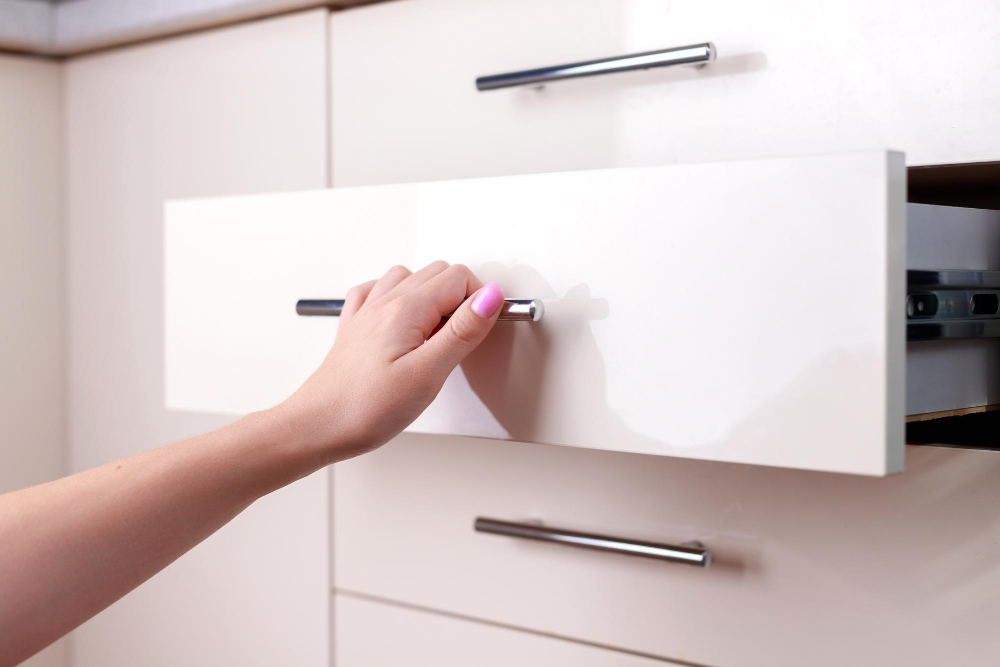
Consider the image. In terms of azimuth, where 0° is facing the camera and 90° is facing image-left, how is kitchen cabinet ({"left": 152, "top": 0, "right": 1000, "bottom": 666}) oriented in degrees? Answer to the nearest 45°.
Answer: approximately 45°
